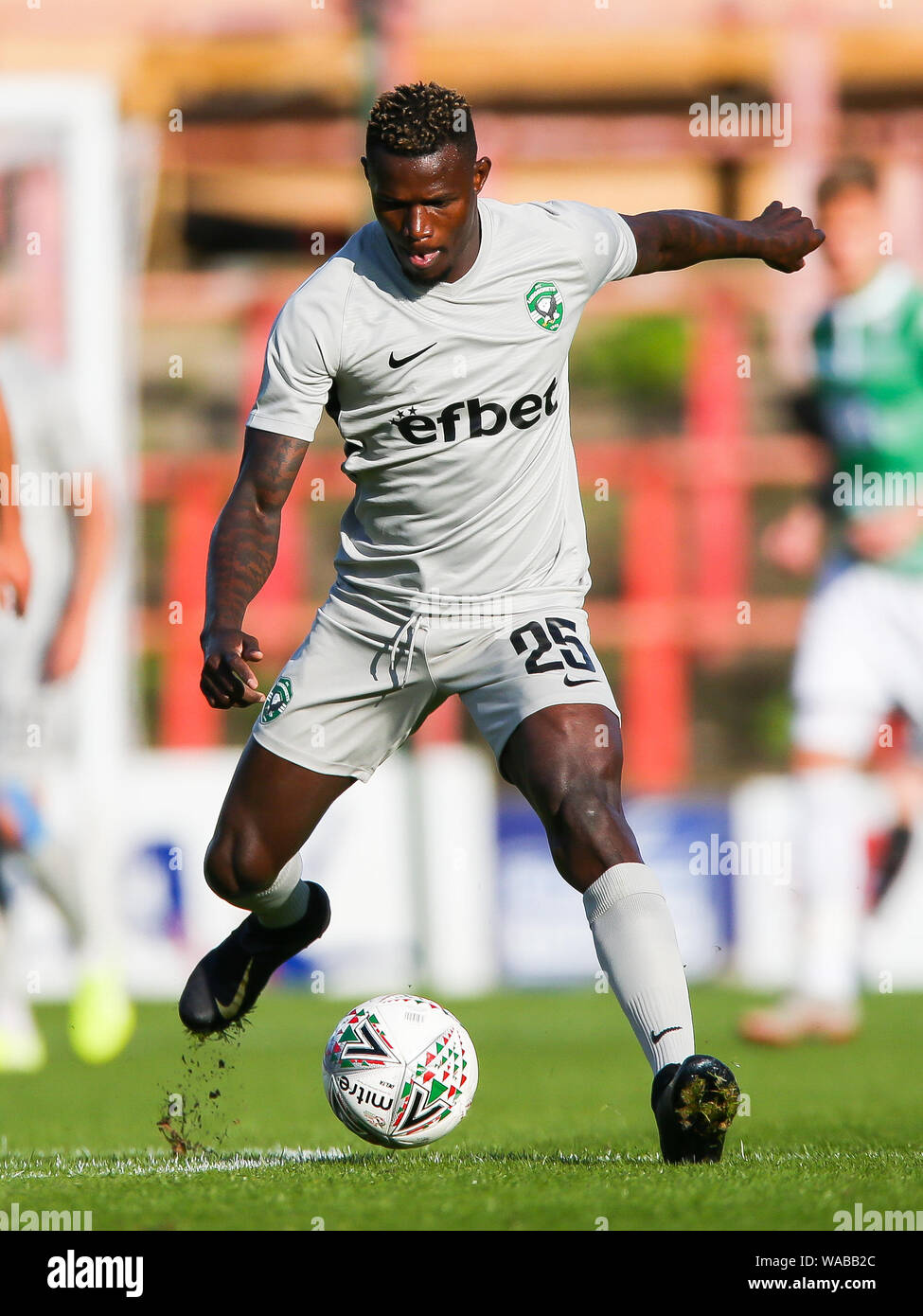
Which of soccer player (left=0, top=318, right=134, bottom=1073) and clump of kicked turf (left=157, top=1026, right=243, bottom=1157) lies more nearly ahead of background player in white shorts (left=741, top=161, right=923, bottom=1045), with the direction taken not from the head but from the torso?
the clump of kicked turf

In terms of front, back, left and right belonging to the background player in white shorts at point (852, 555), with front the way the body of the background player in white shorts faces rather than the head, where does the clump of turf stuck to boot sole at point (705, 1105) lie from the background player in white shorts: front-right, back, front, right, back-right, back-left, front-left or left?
front-left

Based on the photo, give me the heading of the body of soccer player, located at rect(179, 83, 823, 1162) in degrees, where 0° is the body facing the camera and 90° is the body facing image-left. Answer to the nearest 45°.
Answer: approximately 0°

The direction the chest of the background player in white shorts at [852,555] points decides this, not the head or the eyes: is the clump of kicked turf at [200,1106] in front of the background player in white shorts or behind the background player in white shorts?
in front

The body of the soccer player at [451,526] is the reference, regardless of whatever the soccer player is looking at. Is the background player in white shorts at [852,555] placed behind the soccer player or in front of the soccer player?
behind

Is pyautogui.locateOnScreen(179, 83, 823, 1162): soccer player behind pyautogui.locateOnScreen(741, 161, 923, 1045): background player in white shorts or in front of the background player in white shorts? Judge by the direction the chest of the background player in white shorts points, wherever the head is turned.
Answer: in front

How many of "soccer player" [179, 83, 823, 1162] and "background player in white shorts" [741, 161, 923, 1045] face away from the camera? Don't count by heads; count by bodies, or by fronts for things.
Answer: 0

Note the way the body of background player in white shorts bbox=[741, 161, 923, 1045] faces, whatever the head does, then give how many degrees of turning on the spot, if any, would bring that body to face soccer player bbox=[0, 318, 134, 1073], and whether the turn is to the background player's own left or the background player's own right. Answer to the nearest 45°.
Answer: approximately 45° to the background player's own right

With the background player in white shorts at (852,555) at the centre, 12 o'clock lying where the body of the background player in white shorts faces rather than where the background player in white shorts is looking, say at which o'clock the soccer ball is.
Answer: The soccer ball is roughly at 11 o'clock from the background player in white shorts.

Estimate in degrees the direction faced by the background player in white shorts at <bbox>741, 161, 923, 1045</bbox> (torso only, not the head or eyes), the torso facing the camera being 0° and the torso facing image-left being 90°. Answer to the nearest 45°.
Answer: approximately 45°
